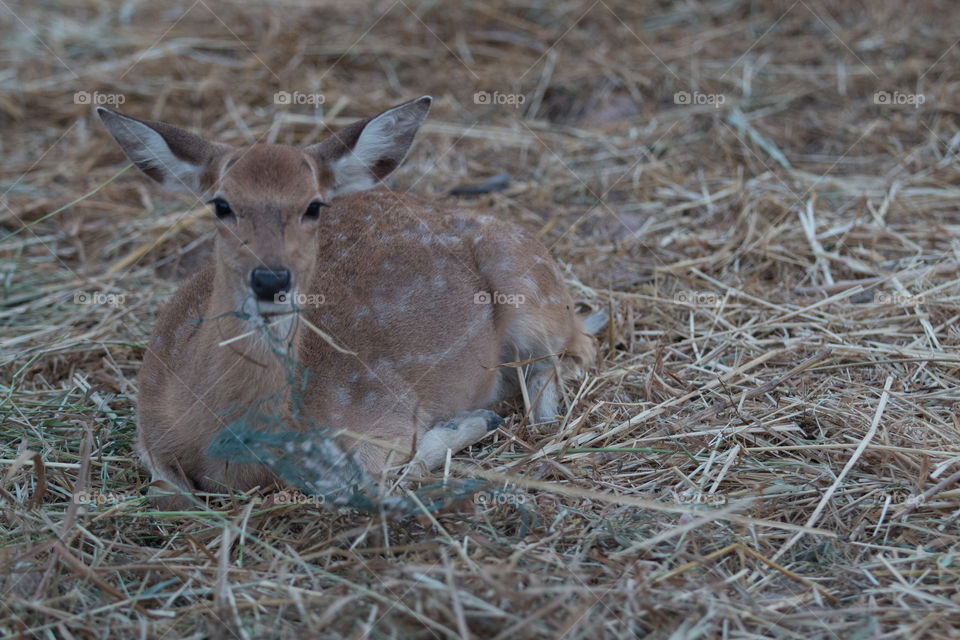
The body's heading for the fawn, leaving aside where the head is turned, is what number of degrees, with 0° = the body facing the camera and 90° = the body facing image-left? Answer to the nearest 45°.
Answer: approximately 45°
